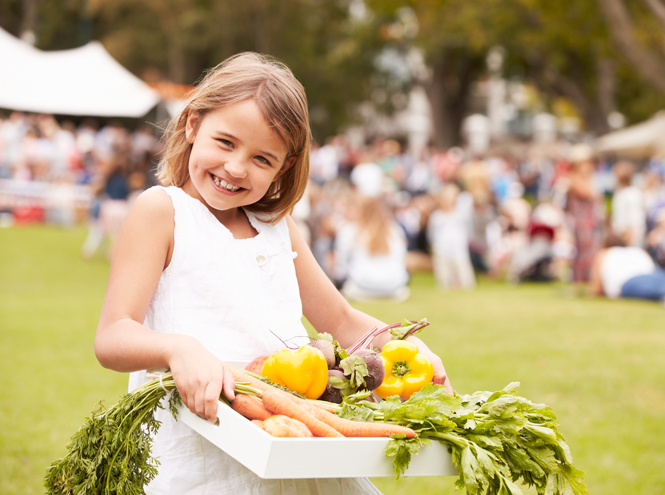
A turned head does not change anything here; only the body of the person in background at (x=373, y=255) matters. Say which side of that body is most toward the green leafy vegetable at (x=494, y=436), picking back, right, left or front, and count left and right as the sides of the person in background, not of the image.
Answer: back

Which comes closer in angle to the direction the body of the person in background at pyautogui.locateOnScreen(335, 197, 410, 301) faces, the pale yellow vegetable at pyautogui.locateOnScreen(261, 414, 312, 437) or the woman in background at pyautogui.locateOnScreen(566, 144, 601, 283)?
the woman in background

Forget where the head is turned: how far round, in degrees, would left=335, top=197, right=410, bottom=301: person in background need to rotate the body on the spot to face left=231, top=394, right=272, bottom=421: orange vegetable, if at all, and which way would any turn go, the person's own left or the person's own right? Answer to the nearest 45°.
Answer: approximately 180°

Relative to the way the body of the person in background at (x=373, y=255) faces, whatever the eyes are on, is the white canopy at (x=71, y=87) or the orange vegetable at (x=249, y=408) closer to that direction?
the white canopy

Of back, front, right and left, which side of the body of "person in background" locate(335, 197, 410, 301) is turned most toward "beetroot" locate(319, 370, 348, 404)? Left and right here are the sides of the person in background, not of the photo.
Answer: back

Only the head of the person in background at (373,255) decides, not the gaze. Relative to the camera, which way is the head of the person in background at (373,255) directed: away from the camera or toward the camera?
away from the camera

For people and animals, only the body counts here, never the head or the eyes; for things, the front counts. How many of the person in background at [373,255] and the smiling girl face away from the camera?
1

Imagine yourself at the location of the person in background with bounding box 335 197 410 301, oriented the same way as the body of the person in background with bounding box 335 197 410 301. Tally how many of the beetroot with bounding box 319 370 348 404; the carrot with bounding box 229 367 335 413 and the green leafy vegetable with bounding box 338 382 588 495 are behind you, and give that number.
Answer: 3

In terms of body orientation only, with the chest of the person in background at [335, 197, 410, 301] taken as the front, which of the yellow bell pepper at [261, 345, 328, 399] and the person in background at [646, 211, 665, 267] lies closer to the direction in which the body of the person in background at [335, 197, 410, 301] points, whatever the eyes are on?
the person in background

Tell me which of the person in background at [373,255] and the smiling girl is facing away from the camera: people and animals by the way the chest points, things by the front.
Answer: the person in background

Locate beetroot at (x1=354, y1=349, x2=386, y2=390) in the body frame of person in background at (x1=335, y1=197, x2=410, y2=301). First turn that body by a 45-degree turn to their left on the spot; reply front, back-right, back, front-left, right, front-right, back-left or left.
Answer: back-left

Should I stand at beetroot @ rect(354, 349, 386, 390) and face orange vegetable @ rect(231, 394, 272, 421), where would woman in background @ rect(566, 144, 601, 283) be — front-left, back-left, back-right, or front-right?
back-right

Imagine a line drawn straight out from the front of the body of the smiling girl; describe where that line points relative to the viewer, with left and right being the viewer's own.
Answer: facing the viewer and to the right of the viewer

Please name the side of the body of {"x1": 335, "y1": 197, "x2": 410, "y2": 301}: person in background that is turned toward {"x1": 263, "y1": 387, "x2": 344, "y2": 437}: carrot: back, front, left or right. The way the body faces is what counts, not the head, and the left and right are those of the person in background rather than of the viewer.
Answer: back

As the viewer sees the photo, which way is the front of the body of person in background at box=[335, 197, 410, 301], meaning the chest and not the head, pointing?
away from the camera
